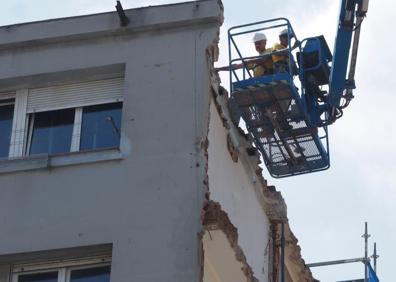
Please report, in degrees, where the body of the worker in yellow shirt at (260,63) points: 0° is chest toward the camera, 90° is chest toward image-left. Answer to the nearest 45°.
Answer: approximately 45°
